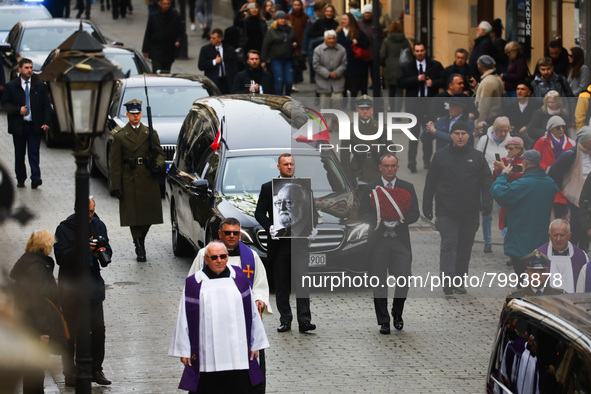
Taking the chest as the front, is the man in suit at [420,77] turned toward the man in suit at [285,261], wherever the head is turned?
yes

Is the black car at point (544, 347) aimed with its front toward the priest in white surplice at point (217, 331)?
no

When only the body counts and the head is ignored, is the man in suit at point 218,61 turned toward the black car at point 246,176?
yes

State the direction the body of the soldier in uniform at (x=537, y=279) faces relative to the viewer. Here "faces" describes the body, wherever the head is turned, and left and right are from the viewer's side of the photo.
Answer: facing the viewer

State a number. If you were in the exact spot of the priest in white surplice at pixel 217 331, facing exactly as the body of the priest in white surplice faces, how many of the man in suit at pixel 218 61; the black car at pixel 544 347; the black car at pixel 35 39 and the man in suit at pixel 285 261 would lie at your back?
3

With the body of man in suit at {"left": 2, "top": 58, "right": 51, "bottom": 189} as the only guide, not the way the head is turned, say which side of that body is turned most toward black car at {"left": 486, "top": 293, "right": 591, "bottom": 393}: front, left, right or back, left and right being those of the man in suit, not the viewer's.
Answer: front

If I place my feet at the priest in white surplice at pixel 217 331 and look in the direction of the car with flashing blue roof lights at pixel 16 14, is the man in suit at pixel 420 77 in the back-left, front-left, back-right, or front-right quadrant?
front-right

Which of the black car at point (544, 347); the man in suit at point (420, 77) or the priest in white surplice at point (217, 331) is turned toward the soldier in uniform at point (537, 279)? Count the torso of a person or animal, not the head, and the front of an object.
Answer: the man in suit

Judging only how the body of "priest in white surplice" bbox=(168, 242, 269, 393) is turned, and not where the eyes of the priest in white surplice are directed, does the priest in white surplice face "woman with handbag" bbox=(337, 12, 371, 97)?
no

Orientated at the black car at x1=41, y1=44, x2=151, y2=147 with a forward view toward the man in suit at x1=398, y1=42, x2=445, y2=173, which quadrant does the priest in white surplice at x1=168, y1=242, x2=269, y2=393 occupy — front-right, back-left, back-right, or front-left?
front-right

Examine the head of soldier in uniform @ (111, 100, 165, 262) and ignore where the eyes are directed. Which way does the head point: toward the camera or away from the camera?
toward the camera

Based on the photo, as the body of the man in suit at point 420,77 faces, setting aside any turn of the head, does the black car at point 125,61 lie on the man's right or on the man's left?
on the man's right

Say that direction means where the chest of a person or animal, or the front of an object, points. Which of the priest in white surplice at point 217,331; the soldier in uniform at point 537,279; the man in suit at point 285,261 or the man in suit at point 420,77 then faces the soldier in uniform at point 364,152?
the man in suit at point 420,77

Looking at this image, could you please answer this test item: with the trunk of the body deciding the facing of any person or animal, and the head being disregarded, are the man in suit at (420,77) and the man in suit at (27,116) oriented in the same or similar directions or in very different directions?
same or similar directions

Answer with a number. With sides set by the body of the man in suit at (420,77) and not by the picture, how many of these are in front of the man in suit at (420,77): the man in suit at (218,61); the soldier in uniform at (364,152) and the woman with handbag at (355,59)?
1

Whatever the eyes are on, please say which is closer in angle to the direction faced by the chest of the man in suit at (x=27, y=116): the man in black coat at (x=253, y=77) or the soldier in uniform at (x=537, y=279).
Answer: the soldier in uniform

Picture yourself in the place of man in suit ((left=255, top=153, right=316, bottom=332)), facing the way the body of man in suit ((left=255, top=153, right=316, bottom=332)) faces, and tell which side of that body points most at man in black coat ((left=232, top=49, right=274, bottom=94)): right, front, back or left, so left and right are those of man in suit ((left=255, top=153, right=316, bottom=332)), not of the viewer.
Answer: back

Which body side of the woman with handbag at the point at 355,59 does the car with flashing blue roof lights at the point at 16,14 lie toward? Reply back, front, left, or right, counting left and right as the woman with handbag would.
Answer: right

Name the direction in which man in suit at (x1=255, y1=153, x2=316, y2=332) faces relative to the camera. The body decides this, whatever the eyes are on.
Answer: toward the camera

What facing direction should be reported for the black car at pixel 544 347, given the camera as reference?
facing the viewer and to the right of the viewer

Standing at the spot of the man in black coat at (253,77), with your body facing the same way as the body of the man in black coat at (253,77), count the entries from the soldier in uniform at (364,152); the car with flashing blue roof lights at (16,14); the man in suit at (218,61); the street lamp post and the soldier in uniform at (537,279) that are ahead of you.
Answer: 3
